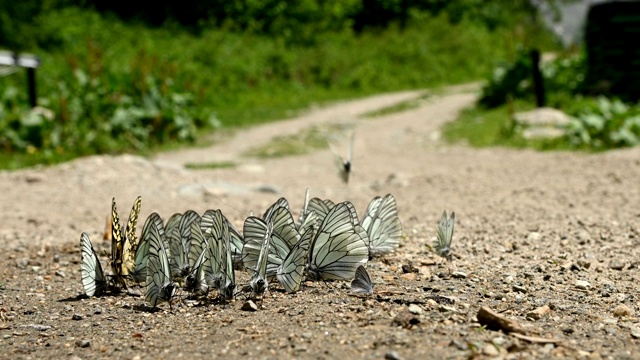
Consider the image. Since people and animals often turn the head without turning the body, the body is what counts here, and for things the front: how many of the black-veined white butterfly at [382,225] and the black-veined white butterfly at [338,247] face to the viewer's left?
2

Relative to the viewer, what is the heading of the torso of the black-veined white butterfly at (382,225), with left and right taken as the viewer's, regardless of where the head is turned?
facing to the left of the viewer

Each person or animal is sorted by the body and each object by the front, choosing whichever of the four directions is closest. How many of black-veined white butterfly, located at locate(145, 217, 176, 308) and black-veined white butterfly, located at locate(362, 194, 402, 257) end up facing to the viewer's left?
1

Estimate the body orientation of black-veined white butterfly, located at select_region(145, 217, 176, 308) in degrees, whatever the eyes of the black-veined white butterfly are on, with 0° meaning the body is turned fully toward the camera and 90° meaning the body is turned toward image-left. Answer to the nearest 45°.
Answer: approximately 315°

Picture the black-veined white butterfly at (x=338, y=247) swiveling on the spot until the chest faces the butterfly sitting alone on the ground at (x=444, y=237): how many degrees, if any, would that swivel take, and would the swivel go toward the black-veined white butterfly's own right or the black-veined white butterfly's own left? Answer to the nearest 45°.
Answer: approximately 135° to the black-veined white butterfly's own right

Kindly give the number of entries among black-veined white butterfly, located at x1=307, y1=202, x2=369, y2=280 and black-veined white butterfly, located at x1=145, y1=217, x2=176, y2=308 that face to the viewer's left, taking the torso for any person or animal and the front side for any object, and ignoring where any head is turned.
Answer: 1

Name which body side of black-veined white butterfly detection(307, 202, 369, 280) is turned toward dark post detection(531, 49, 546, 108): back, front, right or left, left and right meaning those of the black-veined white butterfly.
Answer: right

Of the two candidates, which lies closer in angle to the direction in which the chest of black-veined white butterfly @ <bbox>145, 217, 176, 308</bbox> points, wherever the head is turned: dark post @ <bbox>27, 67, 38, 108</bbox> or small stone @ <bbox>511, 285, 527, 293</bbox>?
the small stone

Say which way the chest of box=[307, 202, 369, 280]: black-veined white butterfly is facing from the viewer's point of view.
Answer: to the viewer's left
